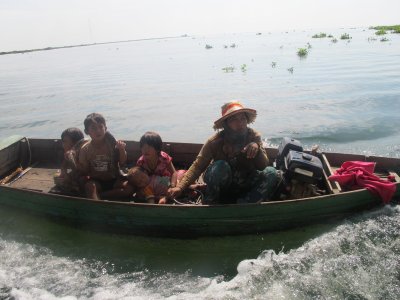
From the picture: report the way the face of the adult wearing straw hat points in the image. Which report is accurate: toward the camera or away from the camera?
toward the camera

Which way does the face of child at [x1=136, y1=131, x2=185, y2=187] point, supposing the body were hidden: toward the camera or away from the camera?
toward the camera

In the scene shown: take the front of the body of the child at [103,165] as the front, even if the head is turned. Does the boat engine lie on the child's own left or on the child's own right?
on the child's own left

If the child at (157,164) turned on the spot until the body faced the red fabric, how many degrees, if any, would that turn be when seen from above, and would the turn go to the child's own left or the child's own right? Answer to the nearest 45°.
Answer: approximately 135° to the child's own left

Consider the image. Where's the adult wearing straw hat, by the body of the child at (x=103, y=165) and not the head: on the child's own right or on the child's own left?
on the child's own left

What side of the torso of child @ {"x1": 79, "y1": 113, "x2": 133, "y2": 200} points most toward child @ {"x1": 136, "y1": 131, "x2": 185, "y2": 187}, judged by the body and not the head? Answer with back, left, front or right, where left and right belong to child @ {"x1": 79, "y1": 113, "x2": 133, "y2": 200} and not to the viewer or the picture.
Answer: left

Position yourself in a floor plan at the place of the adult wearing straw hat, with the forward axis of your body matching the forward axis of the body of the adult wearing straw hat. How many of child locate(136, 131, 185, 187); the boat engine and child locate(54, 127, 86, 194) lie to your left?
1

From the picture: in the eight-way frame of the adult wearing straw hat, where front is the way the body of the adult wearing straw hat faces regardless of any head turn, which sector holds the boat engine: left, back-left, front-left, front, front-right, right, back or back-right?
left

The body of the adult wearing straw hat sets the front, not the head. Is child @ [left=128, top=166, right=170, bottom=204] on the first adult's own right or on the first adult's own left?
on the first adult's own right

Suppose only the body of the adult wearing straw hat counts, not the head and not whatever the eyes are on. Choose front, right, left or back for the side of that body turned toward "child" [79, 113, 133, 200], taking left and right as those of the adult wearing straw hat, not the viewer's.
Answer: right

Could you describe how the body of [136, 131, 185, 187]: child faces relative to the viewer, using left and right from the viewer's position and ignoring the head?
facing the viewer and to the left of the viewer

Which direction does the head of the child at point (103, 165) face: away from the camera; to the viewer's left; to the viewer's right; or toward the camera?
toward the camera

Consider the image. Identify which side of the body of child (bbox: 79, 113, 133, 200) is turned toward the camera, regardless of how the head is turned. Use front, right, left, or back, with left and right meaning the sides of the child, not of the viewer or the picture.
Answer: front

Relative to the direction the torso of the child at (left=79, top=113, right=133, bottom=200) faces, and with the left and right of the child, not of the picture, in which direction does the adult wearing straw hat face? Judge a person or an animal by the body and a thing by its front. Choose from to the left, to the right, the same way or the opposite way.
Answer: the same way

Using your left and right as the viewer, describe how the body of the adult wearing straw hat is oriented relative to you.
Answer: facing the viewer
